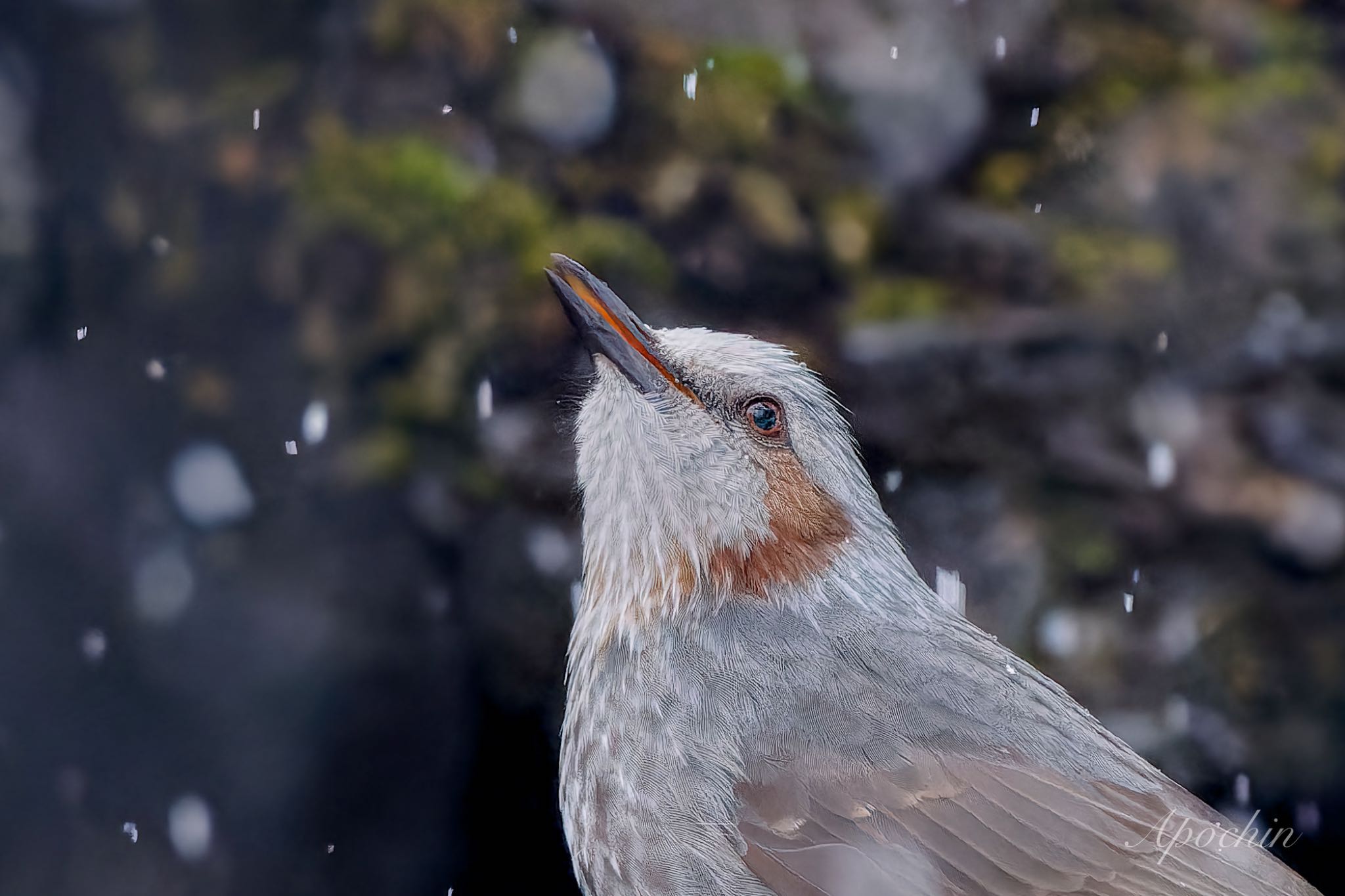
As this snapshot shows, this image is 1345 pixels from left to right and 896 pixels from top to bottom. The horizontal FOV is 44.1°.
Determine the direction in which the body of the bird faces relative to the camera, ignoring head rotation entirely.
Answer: to the viewer's left

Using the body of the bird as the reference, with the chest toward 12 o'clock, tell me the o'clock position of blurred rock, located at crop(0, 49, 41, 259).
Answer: The blurred rock is roughly at 2 o'clock from the bird.
